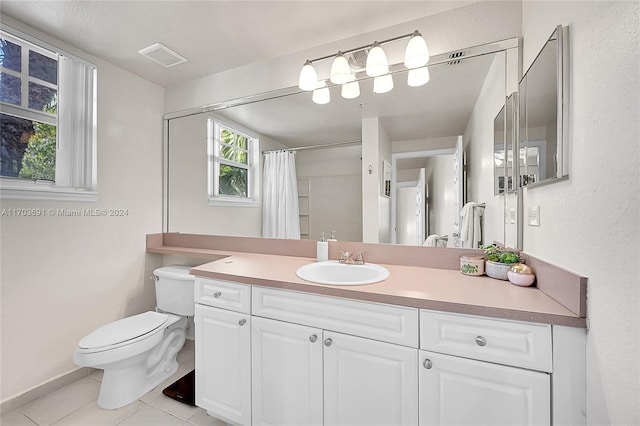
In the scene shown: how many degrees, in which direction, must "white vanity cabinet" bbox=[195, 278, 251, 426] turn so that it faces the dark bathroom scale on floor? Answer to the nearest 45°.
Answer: approximately 90° to its right

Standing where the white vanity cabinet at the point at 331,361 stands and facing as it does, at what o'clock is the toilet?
The toilet is roughly at 2 o'clock from the white vanity cabinet.

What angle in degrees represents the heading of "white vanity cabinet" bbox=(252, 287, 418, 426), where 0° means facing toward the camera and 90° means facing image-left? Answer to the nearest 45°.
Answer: approximately 45°

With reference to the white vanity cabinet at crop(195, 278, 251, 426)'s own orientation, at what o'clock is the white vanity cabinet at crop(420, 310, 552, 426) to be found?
the white vanity cabinet at crop(420, 310, 552, 426) is roughly at 9 o'clock from the white vanity cabinet at crop(195, 278, 251, 426).

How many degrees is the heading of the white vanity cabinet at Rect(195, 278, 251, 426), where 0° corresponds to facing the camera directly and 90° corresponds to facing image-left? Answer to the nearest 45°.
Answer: approximately 45°

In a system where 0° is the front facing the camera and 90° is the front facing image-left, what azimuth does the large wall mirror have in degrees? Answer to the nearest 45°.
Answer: approximately 45°
